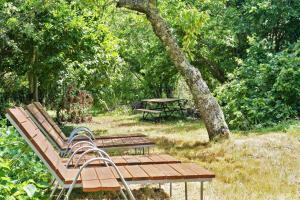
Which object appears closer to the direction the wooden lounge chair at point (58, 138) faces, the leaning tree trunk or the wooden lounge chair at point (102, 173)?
the leaning tree trunk

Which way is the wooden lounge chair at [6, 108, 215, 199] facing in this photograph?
to the viewer's right

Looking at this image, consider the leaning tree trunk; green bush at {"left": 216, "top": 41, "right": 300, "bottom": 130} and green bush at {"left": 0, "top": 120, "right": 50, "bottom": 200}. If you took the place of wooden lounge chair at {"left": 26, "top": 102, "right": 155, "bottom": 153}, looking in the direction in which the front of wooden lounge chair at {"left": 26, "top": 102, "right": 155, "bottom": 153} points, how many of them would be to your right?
1

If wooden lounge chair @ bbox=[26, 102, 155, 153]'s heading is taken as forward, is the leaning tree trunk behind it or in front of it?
in front

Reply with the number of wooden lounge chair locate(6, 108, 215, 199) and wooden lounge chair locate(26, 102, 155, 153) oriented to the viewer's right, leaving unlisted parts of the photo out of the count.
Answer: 2

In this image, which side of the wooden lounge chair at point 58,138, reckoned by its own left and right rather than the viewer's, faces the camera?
right

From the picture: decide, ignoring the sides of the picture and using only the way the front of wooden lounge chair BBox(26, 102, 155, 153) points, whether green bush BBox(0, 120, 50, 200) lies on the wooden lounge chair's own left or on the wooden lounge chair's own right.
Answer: on the wooden lounge chair's own right

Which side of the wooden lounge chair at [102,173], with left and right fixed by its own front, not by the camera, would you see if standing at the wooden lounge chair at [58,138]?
left

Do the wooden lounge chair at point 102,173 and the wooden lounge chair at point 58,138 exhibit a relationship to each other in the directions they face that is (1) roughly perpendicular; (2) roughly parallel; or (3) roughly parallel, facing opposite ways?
roughly parallel

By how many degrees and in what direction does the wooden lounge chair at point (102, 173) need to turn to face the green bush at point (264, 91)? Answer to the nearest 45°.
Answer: approximately 45° to its left

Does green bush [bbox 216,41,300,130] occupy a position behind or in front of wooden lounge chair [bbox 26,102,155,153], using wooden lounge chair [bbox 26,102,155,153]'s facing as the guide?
in front

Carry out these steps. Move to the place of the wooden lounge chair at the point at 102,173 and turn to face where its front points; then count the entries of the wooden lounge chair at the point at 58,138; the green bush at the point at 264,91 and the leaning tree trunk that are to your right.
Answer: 0
